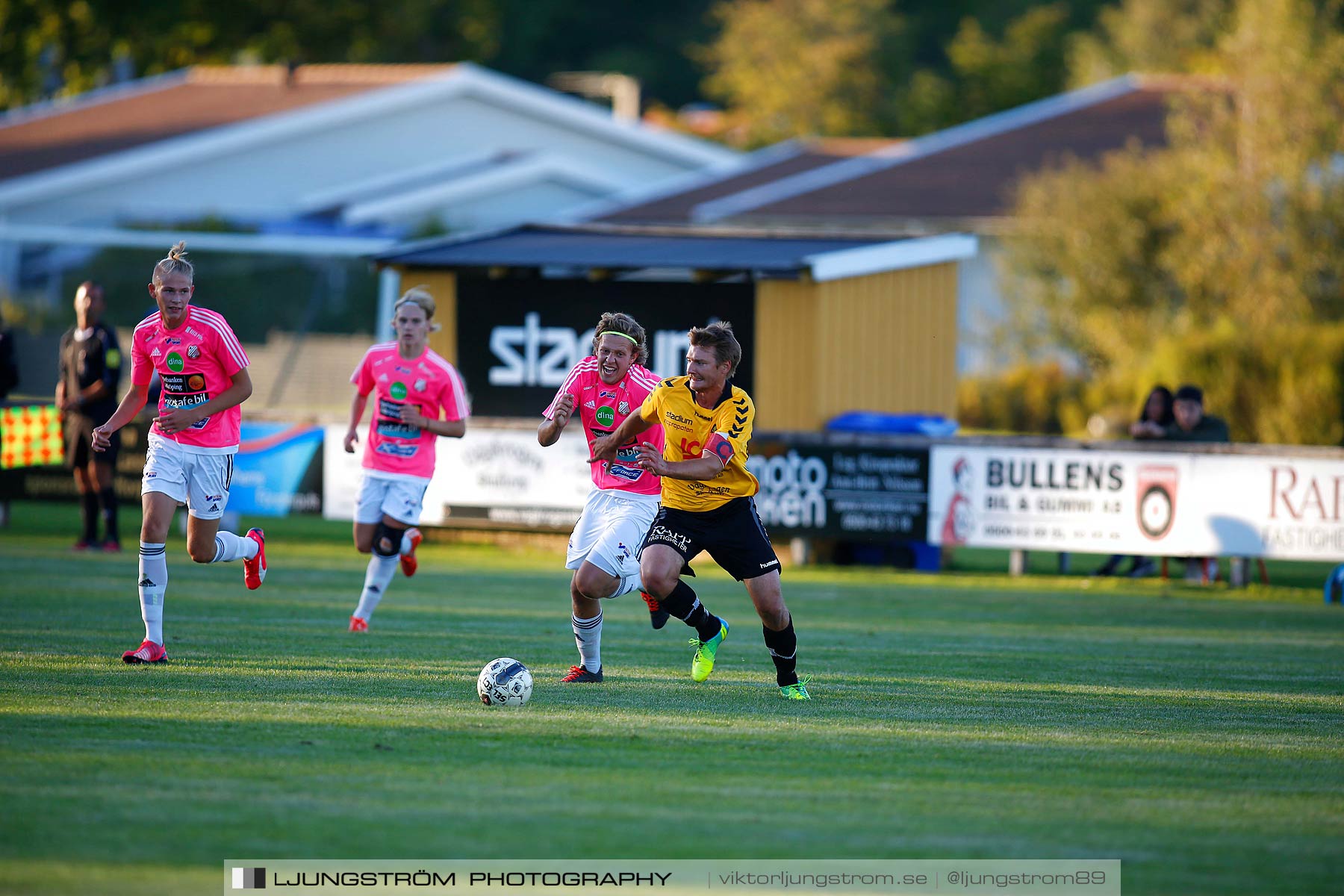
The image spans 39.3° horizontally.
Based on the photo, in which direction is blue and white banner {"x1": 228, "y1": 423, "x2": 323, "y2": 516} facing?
toward the camera

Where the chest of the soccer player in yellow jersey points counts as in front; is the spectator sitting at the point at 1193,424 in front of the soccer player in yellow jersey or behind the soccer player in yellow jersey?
behind

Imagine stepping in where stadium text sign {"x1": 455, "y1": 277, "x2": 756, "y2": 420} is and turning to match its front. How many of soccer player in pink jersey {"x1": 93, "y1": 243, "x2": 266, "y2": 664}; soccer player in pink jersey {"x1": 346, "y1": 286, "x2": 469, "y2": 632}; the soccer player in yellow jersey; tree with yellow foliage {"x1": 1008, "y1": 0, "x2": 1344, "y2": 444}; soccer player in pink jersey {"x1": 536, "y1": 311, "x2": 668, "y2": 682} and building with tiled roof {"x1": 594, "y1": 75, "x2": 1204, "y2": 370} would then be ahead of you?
4

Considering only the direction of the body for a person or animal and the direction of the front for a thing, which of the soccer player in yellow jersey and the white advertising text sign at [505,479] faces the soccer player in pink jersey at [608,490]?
the white advertising text sign

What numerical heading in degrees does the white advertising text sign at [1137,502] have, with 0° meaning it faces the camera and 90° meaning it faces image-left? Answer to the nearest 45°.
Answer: approximately 0°

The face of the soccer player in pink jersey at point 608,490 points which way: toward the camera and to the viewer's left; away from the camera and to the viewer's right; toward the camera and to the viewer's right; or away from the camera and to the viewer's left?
toward the camera and to the viewer's left

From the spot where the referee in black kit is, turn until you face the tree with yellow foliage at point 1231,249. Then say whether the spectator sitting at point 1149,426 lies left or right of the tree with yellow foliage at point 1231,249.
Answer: right

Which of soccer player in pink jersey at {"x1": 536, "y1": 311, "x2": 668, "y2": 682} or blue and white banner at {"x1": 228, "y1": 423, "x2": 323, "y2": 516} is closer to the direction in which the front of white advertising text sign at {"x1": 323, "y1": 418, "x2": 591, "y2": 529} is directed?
the soccer player in pink jersey

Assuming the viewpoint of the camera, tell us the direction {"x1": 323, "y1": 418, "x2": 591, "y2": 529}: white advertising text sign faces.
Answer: facing the viewer

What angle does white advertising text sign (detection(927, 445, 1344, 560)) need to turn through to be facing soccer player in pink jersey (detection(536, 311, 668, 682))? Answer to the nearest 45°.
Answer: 0° — it already faces them

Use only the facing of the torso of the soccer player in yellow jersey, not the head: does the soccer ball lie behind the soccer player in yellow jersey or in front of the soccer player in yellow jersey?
in front
